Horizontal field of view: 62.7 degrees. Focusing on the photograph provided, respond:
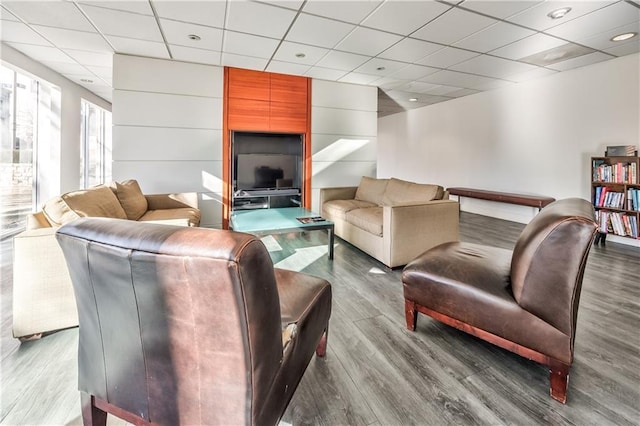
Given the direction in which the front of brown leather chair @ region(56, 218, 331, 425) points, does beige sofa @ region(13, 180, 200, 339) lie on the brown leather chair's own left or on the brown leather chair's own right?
on the brown leather chair's own left

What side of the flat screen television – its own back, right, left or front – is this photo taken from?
front

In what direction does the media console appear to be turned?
toward the camera

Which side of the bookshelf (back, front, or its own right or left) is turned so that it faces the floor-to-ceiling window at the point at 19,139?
front

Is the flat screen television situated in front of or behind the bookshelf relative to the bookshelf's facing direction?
in front

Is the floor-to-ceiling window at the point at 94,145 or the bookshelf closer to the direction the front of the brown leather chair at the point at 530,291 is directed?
the floor-to-ceiling window

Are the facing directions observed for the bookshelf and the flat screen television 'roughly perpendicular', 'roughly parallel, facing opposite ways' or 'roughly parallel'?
roughly perpendicular

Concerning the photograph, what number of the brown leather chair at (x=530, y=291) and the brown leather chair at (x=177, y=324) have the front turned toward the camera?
0

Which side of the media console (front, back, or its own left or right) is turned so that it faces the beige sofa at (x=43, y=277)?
front

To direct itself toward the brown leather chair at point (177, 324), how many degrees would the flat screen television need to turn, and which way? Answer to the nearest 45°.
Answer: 0° — it already faces it
